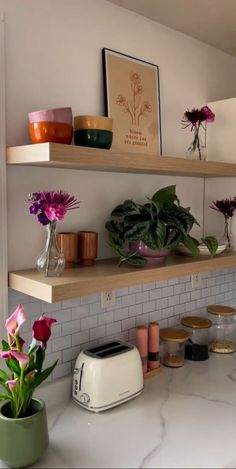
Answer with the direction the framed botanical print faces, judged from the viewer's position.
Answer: facing the viewer and to the right of the viewer

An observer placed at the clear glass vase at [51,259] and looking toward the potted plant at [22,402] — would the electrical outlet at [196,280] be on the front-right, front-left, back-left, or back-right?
back-left

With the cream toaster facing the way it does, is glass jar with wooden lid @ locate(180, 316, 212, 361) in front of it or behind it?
behind

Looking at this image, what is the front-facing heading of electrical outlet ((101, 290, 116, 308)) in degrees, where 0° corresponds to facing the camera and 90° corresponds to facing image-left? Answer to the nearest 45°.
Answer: approximately 315°
